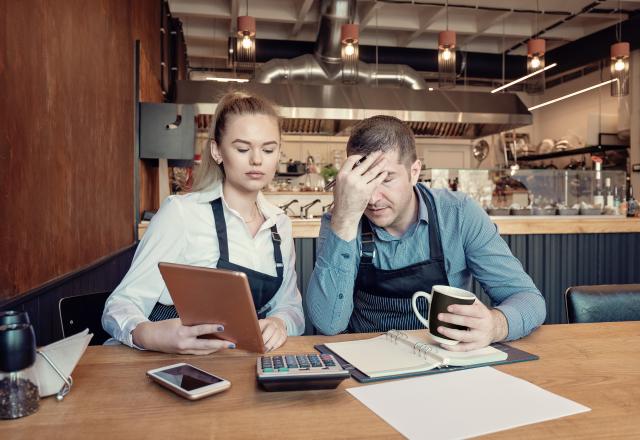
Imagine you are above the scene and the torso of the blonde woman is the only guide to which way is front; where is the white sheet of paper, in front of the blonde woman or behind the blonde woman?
in front

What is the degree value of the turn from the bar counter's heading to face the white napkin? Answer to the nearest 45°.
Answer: approximately 45° to its right

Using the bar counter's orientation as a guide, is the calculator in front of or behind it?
in front

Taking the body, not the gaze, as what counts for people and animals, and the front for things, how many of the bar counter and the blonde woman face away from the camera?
0

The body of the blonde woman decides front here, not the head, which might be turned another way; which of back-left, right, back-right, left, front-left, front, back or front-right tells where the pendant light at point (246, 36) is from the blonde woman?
back-left

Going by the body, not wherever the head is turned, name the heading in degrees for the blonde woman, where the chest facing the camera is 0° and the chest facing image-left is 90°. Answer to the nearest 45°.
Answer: approximately 315°

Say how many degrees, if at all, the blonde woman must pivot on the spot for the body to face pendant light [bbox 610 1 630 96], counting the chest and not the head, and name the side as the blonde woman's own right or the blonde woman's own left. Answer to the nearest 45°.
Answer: approximately 90° to the blonde woman's own left

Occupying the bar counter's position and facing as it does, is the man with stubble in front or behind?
in front

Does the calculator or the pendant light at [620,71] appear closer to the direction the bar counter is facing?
the calculator

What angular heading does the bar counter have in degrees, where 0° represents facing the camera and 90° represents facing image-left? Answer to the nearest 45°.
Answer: approximately 0°
